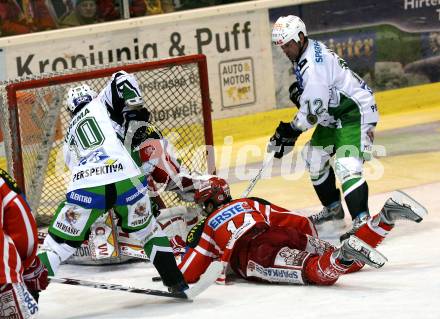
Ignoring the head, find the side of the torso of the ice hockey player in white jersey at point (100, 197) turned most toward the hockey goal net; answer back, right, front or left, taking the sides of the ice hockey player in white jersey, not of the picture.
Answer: front

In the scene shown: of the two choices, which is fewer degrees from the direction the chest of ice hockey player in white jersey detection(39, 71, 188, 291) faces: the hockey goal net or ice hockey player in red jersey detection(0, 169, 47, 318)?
the hockey goal net

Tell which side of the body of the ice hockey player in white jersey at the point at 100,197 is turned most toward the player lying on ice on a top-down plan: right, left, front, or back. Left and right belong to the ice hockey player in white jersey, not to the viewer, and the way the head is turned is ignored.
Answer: right

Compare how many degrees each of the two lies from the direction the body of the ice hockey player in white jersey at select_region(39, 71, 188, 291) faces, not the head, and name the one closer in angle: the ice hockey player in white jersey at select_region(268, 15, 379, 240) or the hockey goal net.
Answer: the hockey goal net

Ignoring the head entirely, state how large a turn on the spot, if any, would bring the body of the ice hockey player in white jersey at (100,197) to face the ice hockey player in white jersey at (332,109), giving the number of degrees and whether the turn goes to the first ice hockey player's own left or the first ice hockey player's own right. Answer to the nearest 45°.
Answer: approximately 45° to the first ice hockey player's own right

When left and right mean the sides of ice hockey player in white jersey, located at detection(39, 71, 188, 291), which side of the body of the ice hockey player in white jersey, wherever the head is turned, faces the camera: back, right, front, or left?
back

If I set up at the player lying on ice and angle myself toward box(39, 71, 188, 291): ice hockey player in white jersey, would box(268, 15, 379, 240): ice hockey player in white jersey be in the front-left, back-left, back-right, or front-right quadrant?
back-right

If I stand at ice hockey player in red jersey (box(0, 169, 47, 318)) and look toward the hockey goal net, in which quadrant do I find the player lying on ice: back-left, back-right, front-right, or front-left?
front-right
